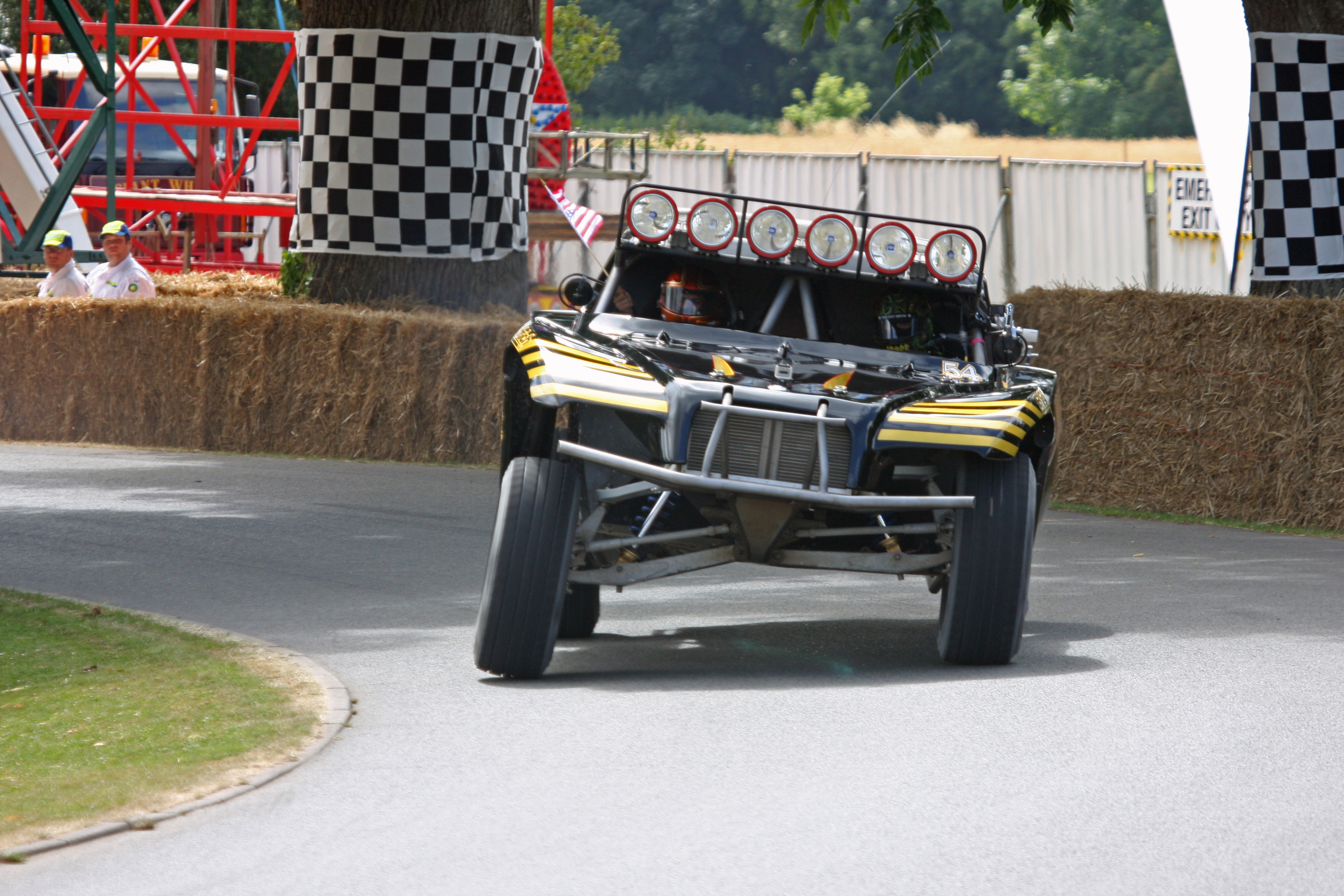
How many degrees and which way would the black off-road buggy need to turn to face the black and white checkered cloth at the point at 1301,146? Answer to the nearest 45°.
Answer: approximately 135° to its left

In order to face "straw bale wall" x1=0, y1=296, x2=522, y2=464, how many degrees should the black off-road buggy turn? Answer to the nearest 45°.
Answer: approximately 135° to its right

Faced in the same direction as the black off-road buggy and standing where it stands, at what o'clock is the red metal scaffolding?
The red metal scaffolding is roughly at 5 o'clock from the black off-road buggy.

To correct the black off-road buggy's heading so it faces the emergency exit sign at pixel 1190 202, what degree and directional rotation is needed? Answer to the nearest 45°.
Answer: approximately 180°

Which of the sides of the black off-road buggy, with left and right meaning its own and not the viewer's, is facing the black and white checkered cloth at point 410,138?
back

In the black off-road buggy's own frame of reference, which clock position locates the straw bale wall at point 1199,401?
The straw bale wall is roughly at 7 o'clock from the black off-road buggy.

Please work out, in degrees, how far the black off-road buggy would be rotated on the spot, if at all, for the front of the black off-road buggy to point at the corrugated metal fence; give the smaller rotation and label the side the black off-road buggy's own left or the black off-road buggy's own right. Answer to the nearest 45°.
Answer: approximately 180°

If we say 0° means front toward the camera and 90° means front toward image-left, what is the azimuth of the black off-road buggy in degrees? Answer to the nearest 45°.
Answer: approximately 0°

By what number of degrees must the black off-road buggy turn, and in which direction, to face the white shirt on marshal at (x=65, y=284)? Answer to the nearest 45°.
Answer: approximately 135° to its right
